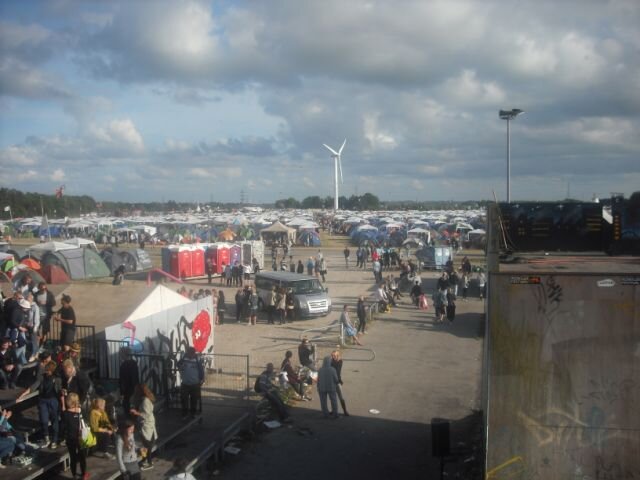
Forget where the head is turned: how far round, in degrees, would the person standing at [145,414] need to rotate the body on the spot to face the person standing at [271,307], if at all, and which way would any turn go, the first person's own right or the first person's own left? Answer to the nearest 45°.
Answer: approximately 90° to the first person's own right

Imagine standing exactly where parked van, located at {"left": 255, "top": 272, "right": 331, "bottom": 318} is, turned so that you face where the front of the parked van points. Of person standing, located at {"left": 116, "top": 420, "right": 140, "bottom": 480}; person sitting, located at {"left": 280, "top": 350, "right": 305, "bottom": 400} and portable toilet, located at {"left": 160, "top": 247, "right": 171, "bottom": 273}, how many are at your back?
1

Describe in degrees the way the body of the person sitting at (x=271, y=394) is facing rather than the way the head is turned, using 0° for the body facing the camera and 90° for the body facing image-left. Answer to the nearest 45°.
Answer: approximately 270°

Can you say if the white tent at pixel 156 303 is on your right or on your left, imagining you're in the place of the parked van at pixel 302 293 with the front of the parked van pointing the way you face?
on your right

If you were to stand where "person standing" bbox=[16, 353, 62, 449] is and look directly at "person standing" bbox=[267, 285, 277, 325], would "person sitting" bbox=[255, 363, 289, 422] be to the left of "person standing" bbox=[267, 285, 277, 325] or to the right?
right

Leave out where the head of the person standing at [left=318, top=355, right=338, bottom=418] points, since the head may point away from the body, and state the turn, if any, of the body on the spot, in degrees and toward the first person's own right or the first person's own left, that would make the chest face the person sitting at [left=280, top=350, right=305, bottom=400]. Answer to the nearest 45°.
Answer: approximately 45° to the first person's own left
